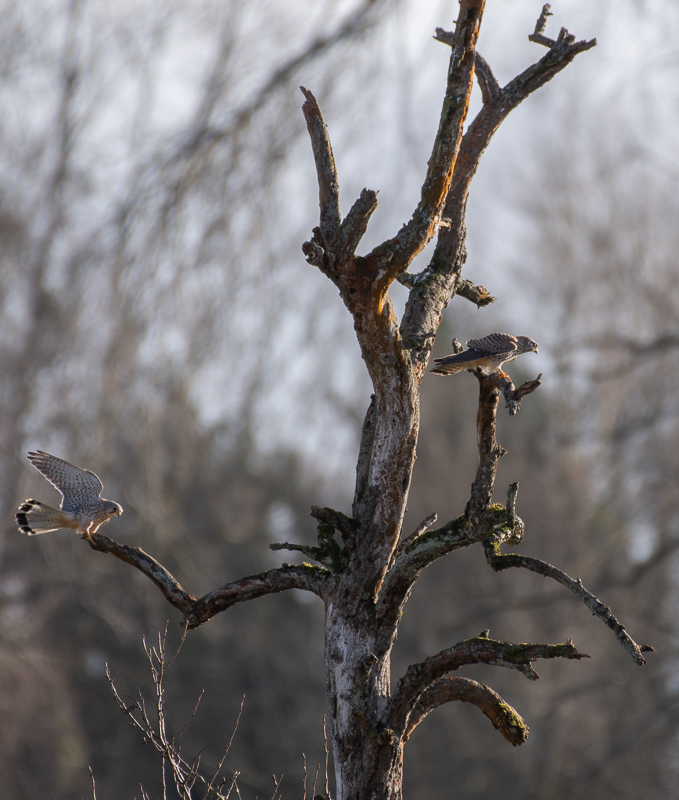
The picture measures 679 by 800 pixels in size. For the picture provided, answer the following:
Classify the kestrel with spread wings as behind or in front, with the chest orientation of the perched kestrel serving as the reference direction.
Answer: behind

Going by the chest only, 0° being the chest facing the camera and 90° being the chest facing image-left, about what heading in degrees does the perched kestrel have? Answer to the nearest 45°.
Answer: approximately 270°

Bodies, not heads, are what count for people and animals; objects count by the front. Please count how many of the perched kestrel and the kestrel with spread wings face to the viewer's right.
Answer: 2

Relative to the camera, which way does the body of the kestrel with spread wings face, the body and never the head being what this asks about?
to the viewer's right

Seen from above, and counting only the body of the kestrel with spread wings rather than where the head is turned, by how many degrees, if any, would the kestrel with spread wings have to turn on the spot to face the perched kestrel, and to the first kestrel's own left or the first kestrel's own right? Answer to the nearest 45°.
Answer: approximately 45° to the first kestrel's own right
